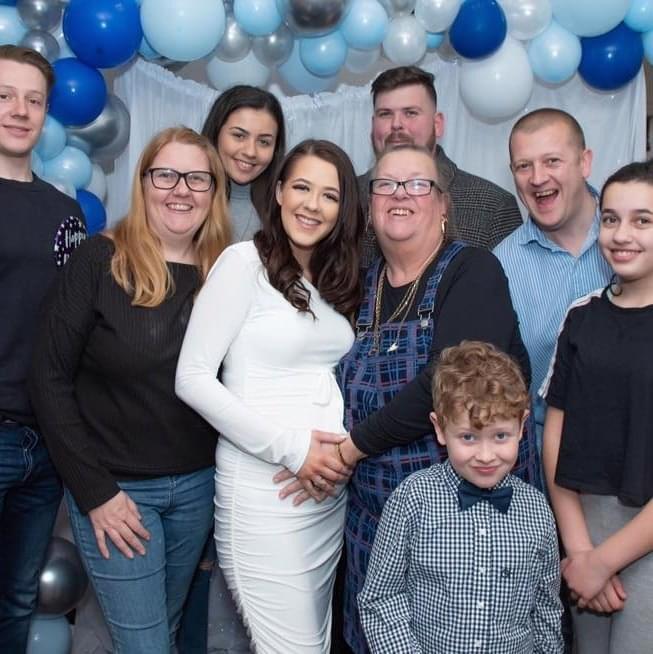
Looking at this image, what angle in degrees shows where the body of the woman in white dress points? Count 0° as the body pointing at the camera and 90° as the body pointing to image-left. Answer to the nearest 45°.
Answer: approximately 315°

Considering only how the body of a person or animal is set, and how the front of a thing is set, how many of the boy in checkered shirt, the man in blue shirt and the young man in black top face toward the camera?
3

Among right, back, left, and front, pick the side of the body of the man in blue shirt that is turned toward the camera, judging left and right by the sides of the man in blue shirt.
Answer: front

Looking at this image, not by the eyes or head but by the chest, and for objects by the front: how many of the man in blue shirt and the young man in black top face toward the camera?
2

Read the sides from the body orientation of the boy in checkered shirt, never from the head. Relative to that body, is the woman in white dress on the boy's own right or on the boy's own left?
on the boy's own right

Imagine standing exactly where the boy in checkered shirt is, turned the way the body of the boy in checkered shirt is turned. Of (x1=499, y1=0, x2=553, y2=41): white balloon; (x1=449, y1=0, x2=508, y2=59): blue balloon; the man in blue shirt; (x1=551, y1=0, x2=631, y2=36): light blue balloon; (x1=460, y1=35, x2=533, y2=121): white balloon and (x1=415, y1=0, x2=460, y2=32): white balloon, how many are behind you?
6

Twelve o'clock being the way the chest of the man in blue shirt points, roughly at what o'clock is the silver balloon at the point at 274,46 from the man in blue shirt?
The silver balloon is roughly at 4 o'clock from the man in blue shirt.

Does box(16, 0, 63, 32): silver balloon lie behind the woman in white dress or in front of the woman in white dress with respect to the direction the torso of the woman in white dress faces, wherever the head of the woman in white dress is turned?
behind

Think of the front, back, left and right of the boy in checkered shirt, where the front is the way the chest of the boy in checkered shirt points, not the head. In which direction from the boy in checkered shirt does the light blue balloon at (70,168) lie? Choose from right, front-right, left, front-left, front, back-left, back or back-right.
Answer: back-right

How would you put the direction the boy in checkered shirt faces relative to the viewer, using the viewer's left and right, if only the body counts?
facing the viewer

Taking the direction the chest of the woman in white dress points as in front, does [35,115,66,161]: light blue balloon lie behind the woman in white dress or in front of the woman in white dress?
behind

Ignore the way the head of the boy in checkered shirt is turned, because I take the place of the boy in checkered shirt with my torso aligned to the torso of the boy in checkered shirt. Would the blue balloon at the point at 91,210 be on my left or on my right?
on my right

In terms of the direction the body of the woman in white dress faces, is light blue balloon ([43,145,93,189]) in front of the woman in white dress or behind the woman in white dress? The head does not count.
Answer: behind
